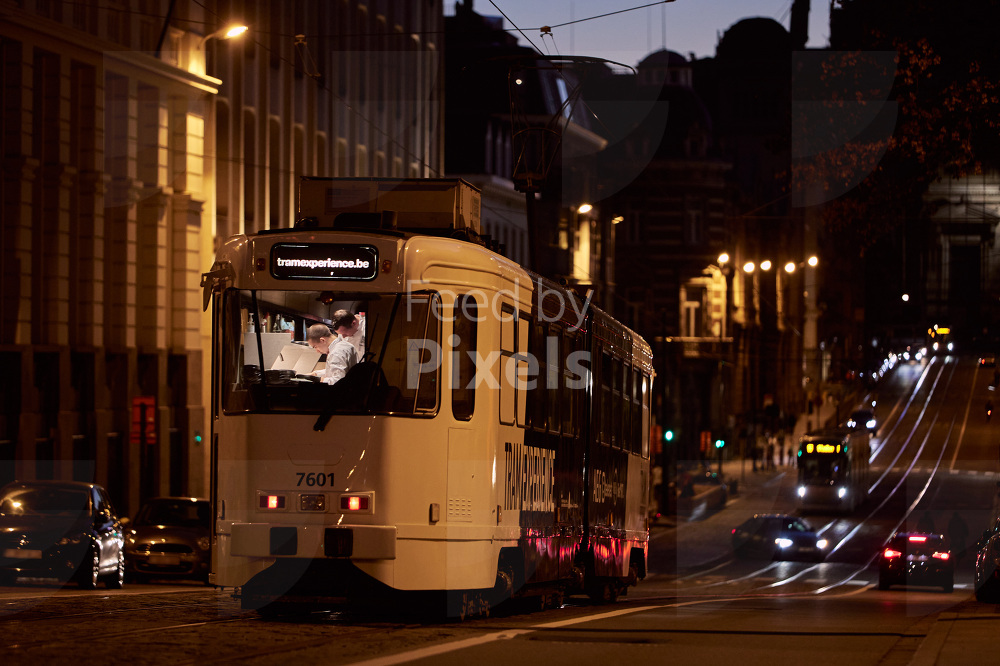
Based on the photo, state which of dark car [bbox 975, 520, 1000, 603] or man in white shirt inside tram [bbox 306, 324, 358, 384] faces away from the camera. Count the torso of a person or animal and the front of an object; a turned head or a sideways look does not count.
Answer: the dark car

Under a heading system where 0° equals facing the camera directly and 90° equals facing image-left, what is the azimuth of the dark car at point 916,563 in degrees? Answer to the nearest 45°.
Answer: approximately 180°

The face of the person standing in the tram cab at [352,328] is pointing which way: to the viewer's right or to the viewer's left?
to the viewer's left

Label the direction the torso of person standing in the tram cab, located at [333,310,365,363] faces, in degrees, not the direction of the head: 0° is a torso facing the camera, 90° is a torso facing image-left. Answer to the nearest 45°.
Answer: approximately 45°

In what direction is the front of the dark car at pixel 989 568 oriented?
away from the camera

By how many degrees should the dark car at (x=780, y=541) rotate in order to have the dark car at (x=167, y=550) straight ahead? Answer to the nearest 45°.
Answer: approximately 45° to its right
